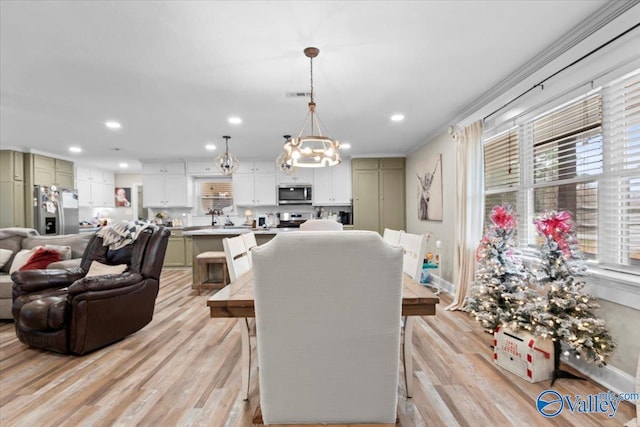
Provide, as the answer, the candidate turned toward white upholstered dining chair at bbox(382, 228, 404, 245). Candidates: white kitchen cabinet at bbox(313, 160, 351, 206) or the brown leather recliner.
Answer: the white kitchen cabinet

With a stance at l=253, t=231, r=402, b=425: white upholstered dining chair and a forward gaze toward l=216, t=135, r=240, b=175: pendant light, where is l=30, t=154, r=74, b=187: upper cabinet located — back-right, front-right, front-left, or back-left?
front-left

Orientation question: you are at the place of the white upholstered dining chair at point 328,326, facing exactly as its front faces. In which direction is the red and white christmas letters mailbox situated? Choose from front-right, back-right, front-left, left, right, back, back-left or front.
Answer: front-right

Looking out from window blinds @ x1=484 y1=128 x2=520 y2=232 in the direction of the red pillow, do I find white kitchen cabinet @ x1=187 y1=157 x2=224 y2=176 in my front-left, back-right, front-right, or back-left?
front-right

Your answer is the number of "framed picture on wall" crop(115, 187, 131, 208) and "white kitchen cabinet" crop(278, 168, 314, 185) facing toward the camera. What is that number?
2

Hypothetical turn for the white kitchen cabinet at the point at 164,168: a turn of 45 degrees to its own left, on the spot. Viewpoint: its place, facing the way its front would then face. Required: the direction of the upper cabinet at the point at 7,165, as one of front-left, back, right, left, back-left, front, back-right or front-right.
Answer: back-right

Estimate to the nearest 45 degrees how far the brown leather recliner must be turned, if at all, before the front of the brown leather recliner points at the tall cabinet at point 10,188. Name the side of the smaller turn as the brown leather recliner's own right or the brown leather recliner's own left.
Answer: approximately 135° to the brown leather recliner's own right

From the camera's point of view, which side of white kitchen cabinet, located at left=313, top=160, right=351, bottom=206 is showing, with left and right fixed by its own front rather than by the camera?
front

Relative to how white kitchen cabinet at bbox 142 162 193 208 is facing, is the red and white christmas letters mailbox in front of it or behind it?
in front

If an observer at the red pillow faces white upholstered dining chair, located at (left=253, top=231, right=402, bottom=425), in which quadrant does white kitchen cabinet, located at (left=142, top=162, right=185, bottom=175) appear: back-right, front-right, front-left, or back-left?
back-left

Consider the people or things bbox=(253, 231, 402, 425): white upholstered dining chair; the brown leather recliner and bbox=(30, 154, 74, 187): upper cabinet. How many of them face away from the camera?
1

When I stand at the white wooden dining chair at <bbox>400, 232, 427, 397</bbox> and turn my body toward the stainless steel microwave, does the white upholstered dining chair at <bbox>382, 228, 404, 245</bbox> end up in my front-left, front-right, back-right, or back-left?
front-right

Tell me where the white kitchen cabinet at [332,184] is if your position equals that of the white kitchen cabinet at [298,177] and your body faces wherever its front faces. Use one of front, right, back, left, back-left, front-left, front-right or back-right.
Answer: left

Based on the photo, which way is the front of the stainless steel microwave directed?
toward the camera

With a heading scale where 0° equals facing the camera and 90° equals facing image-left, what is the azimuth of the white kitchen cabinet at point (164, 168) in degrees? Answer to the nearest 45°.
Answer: approximately 0°
